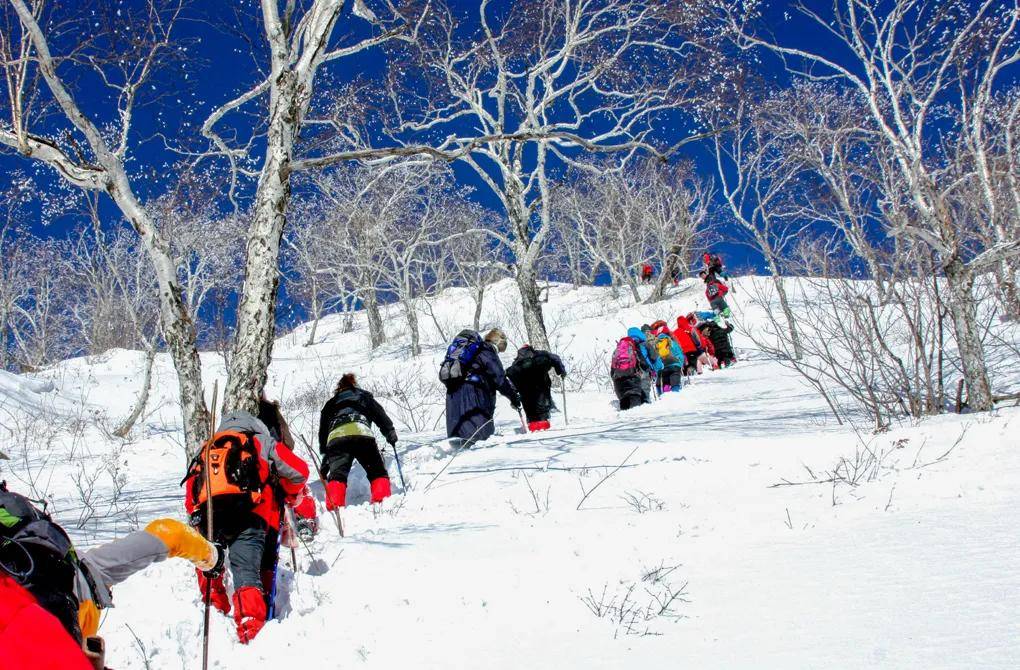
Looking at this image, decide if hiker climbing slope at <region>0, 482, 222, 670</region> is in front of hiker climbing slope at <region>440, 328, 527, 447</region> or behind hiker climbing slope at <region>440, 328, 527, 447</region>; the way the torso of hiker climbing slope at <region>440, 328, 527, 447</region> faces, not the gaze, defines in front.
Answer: behind

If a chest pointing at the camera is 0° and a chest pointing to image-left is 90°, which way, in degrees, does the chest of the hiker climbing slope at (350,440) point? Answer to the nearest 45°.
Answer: approximately 180°

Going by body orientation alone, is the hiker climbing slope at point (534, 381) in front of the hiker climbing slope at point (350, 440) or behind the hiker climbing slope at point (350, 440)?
in front

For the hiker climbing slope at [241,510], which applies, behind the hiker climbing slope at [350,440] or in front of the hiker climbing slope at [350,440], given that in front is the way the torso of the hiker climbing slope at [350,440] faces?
behind

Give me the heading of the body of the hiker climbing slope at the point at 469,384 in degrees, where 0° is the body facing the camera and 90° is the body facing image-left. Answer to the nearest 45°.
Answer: approximately 225°

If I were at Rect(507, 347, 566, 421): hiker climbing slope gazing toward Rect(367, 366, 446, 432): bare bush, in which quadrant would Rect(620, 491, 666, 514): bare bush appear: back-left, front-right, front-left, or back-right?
back-left

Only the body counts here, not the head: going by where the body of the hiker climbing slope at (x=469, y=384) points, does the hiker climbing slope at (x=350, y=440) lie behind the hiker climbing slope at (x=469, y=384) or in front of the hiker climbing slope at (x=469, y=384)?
behind

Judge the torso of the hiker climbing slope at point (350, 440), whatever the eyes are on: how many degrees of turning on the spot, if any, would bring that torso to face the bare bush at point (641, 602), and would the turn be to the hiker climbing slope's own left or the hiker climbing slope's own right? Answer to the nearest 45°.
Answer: approximately 180°

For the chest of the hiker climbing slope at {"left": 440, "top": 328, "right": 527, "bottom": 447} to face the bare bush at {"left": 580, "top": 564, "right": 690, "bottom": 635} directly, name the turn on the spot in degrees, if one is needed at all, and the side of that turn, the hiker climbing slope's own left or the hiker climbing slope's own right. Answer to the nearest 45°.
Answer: approximately 135° to the hiker climbing slope's own right
